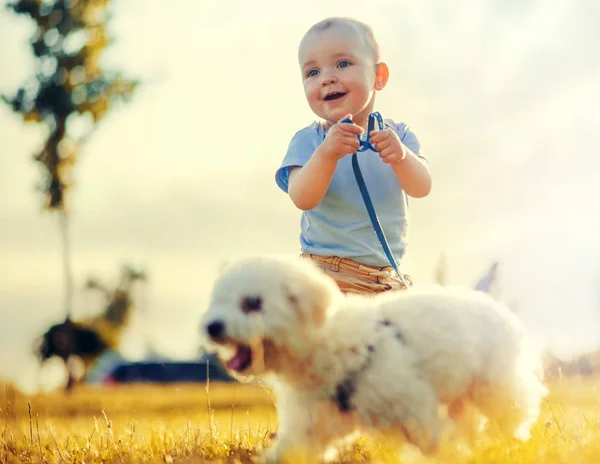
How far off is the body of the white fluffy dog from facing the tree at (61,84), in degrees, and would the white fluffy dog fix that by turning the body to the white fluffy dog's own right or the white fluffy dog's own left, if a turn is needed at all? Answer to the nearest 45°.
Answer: approximately 45° to the white fluffy dog's own right

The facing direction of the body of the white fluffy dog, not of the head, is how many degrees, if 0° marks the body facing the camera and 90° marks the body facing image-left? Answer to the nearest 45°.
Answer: approximately 90°
